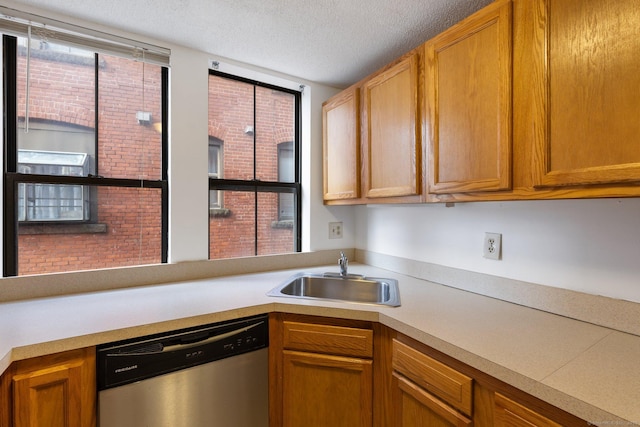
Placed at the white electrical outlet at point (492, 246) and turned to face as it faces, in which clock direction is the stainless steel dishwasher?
The stainless steel dishwasher is roughly at 12 o'clock from the white electrical outlet.

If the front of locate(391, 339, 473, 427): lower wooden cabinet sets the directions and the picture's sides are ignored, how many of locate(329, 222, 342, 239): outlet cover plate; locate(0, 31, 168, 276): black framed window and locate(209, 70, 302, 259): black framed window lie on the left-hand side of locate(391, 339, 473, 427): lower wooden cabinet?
0

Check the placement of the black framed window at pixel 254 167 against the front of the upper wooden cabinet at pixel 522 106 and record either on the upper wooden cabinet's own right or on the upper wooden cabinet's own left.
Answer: on the upper wooden cabinet's own right

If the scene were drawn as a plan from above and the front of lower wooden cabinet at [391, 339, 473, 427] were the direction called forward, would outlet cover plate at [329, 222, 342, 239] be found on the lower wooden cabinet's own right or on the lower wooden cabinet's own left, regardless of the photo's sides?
on the lower wooden cabinet's own right

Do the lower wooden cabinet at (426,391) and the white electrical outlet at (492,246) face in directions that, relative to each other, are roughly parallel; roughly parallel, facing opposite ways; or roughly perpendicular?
roughly parallel

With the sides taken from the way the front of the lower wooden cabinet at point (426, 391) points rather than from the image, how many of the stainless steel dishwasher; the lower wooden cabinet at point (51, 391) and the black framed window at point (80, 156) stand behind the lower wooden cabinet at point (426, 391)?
0

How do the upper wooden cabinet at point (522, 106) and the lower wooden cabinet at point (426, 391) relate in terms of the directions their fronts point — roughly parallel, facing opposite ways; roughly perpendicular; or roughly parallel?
roughly parallel

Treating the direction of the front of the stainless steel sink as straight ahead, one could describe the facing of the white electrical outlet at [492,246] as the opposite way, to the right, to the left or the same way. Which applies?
to the right

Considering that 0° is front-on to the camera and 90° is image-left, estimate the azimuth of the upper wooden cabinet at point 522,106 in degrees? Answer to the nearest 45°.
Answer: approximately 45°

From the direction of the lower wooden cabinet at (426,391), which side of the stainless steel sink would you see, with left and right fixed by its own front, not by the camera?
front

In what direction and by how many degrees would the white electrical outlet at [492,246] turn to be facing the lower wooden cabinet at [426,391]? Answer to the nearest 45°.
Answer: approximately 45° to its left

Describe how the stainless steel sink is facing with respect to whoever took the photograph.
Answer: facing the viewer

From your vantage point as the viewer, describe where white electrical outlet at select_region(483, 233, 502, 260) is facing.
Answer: facing the viewer and to the left of the viewer

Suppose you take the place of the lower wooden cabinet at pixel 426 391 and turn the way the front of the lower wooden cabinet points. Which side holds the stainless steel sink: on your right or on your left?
on your right

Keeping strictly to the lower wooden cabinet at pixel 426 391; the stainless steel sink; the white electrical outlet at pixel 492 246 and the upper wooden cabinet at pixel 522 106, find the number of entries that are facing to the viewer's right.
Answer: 0

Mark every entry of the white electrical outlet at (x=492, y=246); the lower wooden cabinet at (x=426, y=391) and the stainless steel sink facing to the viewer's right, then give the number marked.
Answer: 0

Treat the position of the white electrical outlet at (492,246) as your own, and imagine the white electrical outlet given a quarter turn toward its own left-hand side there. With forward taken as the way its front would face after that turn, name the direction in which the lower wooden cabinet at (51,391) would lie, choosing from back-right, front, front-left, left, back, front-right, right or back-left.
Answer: right
